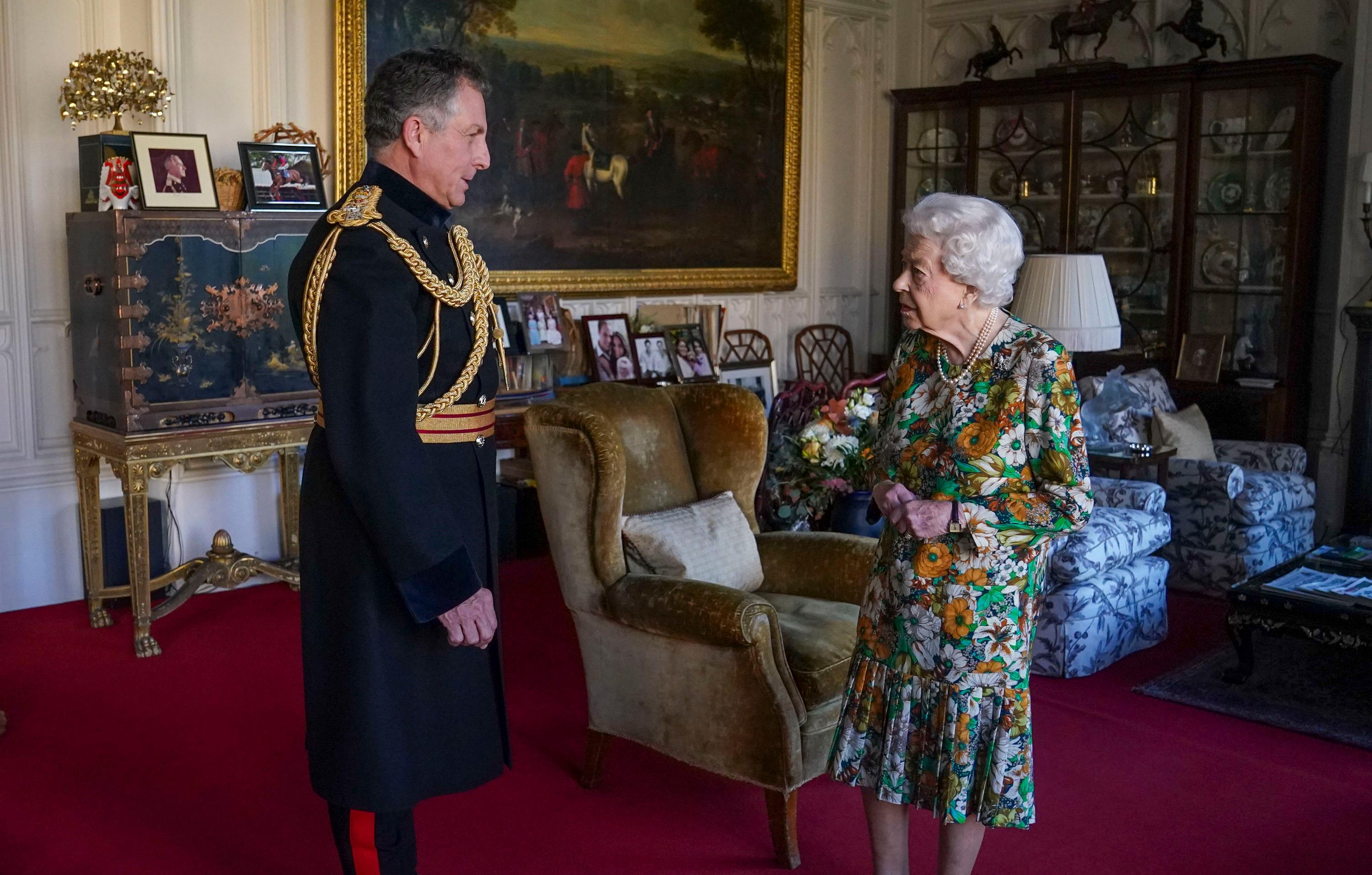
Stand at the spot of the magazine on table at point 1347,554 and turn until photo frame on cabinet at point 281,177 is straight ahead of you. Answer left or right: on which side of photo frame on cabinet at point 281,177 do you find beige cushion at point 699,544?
left

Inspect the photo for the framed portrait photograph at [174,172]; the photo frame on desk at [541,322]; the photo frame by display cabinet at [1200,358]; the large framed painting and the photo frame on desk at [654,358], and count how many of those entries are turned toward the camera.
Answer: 5

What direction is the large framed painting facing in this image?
toward the camera

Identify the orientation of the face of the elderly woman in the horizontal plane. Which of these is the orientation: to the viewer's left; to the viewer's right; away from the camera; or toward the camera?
to the viewer's left

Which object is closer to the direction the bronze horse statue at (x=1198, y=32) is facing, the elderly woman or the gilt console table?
the gilt console table

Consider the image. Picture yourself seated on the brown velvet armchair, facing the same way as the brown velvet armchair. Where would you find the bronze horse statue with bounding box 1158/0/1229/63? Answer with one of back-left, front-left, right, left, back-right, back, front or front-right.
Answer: left

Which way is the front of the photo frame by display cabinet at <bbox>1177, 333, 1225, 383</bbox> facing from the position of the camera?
facing the viewer

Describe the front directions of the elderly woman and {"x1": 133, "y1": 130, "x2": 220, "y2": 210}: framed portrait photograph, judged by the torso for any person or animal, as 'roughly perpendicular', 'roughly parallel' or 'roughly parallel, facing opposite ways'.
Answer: roughly perpendicular

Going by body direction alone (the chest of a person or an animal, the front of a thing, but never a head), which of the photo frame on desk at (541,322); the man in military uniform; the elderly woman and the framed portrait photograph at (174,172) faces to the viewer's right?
the man in military uniform

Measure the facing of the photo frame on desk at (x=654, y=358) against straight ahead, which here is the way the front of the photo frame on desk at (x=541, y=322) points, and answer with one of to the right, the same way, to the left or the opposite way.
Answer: the same way

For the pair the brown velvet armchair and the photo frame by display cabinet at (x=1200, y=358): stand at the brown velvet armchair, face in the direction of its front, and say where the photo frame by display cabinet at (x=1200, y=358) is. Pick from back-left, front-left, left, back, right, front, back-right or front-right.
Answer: left

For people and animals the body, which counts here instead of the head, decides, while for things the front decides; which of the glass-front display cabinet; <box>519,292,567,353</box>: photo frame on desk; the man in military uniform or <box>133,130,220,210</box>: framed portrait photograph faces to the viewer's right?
the man in military uniform

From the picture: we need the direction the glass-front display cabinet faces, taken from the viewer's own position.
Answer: facing the viewer and to the left of the viewer

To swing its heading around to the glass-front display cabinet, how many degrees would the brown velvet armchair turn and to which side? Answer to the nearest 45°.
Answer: approximately 90° to its left

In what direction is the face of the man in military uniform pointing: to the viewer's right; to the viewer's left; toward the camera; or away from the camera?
to the viewer's right

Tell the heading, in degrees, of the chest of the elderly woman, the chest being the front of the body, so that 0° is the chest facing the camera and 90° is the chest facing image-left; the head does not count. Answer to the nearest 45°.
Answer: approximately 45°

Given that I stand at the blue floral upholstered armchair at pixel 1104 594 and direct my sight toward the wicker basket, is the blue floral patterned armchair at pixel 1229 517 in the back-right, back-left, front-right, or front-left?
back-right

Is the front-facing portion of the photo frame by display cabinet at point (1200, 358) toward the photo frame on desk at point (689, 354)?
no
